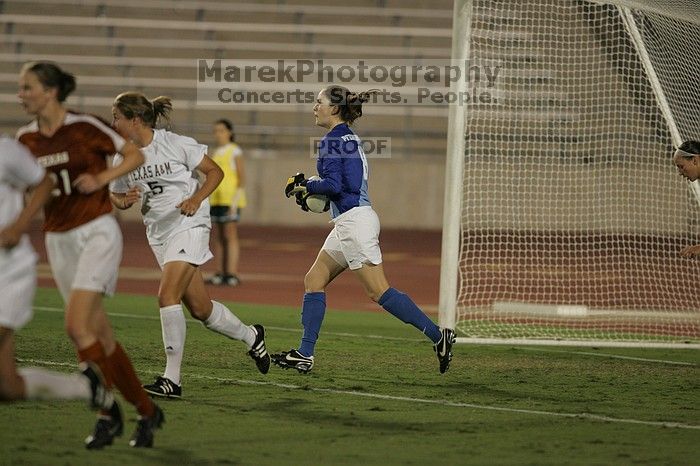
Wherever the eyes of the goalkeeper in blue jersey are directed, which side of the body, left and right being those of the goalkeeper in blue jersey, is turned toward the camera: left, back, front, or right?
left

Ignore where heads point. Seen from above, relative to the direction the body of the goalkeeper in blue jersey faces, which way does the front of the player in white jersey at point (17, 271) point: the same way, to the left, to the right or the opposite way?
the same way

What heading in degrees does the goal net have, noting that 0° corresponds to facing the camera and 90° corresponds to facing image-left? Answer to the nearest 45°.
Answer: approximately 90°

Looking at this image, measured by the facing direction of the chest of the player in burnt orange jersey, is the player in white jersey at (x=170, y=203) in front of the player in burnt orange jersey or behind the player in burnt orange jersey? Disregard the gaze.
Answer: behind

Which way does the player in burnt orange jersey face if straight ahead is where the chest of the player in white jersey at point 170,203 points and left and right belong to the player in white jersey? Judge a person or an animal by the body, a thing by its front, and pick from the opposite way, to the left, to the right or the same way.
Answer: the same way

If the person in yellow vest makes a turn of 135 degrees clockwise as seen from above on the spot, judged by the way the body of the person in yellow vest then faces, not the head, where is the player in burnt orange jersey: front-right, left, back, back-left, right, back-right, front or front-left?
back

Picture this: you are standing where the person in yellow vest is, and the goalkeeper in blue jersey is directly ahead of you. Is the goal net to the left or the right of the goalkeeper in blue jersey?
left

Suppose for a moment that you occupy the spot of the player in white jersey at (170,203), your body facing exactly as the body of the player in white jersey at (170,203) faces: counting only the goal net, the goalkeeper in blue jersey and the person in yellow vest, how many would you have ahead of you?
0

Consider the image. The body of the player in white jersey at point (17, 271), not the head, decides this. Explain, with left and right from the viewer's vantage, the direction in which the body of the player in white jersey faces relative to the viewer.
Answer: facing to the left of the viewer
